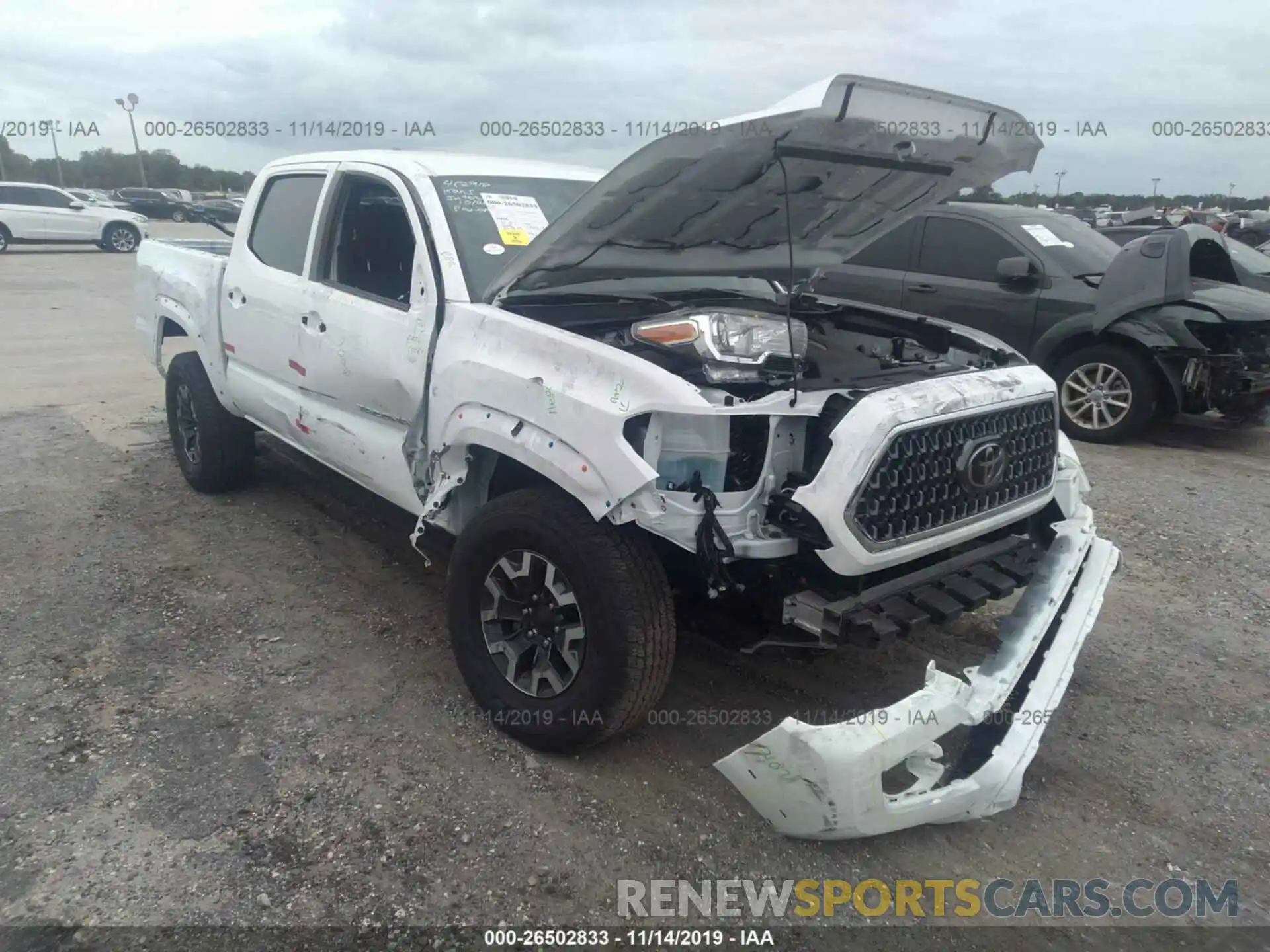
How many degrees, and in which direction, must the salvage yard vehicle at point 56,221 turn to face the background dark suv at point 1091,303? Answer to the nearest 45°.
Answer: approximately 90° to its right

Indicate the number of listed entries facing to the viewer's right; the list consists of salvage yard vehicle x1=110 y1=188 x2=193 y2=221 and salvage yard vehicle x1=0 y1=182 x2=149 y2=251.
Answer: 2

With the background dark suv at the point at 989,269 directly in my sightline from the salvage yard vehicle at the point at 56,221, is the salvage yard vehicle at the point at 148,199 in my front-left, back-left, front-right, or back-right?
back-left

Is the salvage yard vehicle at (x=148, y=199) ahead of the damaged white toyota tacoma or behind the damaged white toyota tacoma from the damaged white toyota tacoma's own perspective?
behind

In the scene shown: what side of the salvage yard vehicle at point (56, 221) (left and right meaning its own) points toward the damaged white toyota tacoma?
right

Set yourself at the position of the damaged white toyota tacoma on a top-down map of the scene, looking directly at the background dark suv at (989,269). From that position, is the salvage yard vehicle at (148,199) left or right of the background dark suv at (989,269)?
left

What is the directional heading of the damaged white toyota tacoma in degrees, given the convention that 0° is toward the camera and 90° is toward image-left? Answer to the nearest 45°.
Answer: approximately 315°

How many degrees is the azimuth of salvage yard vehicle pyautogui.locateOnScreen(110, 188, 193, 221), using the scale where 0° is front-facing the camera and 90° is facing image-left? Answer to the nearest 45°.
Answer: approximately 270°

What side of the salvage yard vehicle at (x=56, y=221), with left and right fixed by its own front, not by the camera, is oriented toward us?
right

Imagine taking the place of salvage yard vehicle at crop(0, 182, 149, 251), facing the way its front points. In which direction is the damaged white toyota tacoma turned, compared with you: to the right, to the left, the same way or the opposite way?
to the right
